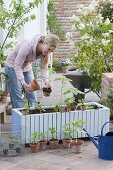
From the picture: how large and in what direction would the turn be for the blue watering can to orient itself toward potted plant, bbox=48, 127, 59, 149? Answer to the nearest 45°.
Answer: approximately 45° to its right

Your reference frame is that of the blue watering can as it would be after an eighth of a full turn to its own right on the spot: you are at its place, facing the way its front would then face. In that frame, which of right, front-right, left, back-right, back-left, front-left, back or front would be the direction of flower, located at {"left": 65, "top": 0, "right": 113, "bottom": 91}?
front-right

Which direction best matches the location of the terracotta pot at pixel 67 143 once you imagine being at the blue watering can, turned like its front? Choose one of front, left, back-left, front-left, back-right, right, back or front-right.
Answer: front-right

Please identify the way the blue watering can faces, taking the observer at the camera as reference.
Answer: facing to the left of the viewer

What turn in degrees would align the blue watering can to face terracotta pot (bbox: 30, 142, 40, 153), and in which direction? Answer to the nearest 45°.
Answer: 0° — it already faces it

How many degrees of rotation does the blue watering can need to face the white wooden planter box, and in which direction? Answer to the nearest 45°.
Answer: approximately 45° to its right

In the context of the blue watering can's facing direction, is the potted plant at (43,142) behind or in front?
in front

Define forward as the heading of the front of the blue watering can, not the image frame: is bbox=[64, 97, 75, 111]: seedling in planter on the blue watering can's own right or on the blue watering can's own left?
on the blue watering can's own right

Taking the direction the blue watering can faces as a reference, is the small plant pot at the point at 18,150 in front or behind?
in front
